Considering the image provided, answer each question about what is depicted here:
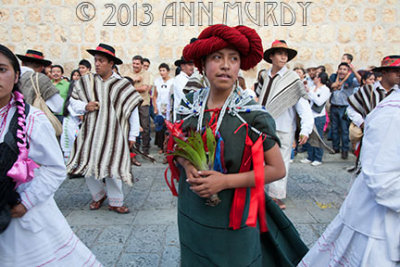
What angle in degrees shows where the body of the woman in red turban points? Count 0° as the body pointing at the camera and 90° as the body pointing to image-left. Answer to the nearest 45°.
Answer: approximately 45°

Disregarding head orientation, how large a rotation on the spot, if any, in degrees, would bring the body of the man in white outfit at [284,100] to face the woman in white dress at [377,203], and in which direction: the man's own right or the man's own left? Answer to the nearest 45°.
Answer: approximately 45° to the man's own left

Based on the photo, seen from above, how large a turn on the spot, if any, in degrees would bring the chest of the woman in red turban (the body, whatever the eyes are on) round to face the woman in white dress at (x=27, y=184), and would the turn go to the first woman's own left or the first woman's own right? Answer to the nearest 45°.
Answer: approximately 45° to the first woman's own right
